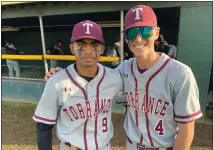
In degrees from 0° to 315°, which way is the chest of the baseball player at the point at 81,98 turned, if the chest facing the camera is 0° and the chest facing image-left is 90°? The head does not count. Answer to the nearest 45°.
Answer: approximately 0°

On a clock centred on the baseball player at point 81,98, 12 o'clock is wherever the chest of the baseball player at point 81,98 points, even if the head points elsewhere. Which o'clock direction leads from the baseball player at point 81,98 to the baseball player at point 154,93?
the baseball player at point 154,93 is roughly at 10 o'clock from the baseball player at point 81,98.
